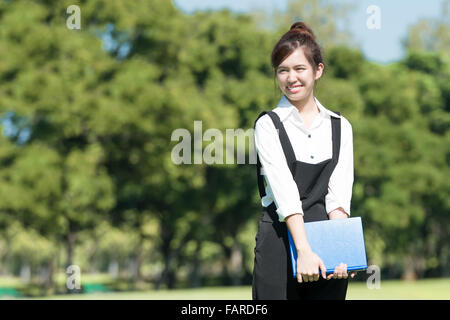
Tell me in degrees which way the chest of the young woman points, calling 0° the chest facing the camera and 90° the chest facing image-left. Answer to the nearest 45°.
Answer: approximately 315°
